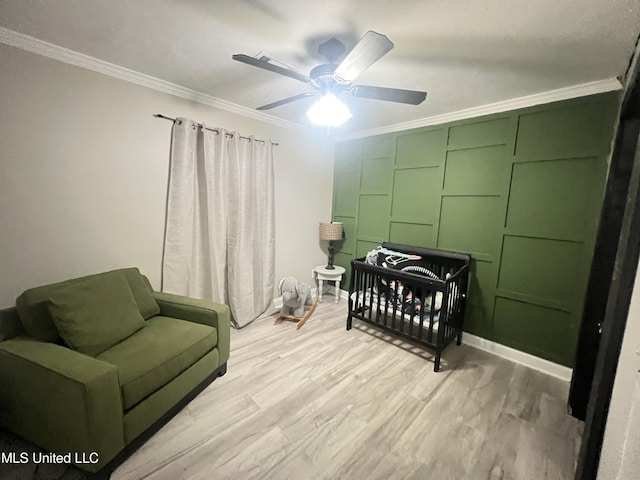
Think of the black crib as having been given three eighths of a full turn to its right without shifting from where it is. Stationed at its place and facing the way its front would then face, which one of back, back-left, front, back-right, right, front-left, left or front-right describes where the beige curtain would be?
left

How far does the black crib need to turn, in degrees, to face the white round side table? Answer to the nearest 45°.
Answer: approximately 90° to its right

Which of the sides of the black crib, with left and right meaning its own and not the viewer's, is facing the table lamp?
right

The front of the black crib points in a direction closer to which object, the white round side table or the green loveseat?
the green loveseat

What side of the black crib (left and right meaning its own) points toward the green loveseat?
front

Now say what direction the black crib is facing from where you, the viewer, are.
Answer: facing the viewer and to the left of the viewer

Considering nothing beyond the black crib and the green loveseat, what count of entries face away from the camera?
0

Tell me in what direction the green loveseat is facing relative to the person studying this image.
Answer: facing the viewer and to the right of the viewer

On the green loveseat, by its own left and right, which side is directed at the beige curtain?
left

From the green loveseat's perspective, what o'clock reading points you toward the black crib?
The black crib is roughly at 11 o'clock from the green loveseat.
